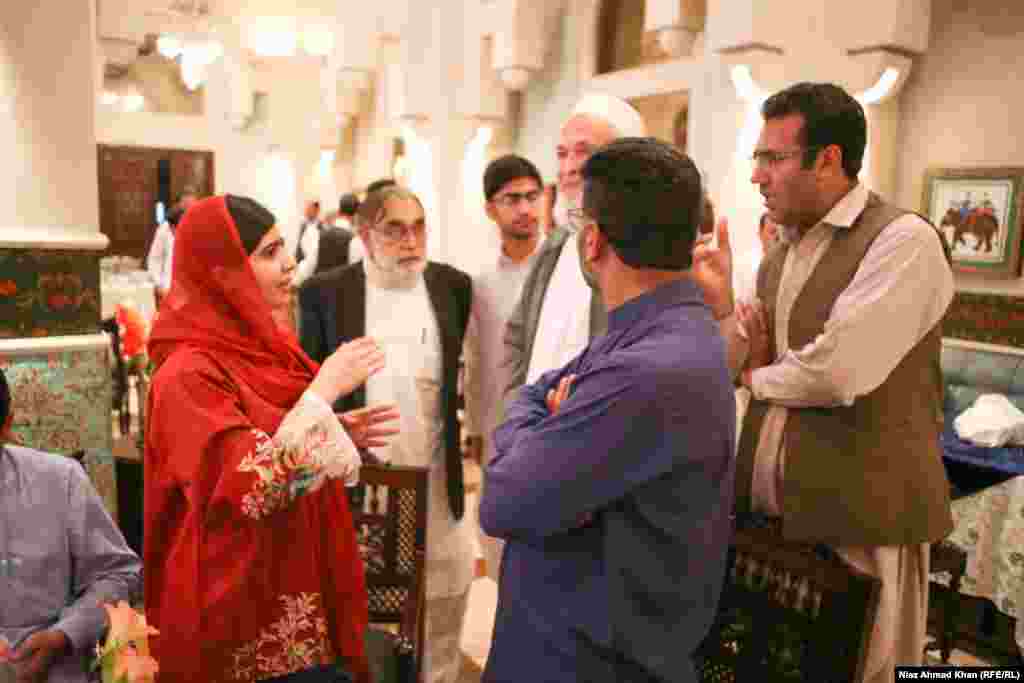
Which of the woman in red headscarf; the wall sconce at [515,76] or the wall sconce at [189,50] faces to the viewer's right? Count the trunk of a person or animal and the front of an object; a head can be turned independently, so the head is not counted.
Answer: the woman in red headscarf

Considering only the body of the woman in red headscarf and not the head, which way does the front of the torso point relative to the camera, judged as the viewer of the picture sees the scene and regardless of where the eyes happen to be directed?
to the viewer's right

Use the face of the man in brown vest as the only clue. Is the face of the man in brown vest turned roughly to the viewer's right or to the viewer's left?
to the viewer's left

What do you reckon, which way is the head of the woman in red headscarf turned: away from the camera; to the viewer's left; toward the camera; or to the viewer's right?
to the viewer's right

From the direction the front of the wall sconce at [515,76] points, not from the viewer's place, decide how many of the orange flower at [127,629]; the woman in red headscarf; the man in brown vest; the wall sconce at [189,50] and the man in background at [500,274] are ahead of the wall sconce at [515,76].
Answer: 4

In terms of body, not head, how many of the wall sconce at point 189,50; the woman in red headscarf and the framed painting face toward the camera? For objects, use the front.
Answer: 2
